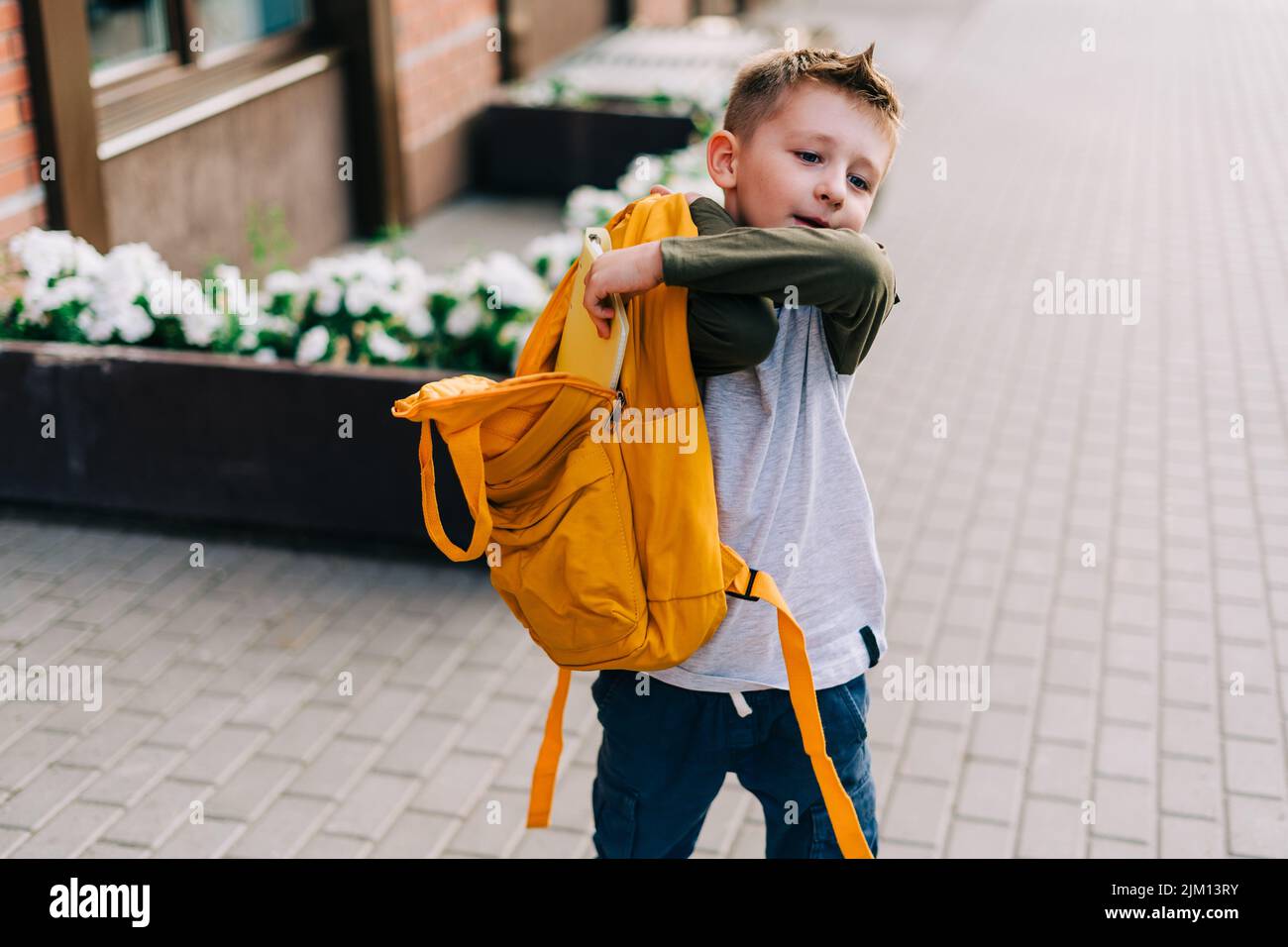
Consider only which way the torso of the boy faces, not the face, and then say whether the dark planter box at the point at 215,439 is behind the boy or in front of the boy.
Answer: behind

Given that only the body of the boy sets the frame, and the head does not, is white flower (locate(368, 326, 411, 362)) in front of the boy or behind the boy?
behind

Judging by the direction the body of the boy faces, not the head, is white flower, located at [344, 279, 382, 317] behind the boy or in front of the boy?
behind

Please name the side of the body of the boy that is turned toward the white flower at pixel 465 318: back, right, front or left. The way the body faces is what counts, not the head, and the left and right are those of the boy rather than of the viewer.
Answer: back

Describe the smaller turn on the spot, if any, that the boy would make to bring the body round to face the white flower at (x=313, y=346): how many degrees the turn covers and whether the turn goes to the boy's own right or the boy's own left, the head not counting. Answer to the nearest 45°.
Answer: approximately 135° to the boy's own right

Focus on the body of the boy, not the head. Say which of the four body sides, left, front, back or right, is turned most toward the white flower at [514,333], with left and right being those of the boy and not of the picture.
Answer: back

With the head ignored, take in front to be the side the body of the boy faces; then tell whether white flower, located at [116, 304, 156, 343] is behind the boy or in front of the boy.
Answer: behind

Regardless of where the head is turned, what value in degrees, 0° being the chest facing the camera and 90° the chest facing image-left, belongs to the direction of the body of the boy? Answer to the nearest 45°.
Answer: approximately 0°

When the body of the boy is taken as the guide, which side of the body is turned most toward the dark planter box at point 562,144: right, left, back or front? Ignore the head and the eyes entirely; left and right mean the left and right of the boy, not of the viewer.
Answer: back
